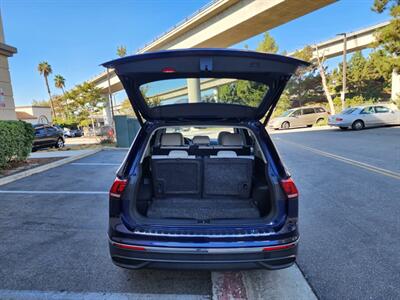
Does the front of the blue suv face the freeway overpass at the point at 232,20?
yes

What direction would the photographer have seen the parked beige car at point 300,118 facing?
facing the viewer and to the left of the viewer

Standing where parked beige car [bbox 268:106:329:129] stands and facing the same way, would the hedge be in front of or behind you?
in front

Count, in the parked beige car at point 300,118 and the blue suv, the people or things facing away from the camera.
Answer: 1

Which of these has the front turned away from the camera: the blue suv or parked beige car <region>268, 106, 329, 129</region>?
the blue suv

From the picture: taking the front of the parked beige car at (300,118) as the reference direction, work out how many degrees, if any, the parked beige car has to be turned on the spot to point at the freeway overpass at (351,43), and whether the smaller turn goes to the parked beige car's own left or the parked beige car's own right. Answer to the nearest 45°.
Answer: approximately 180°

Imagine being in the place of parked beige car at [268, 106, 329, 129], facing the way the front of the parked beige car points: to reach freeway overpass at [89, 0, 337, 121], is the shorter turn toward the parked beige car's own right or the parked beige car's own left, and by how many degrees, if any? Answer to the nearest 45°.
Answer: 0° — it already faces it

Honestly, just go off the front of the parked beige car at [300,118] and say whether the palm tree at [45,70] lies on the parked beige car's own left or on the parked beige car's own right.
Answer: on the parked beige car's own right

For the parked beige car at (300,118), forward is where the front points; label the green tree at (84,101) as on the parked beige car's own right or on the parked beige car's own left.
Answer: on the parked beige car's own right

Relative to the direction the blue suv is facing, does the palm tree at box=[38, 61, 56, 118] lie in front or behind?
in front

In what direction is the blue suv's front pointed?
away from the camera

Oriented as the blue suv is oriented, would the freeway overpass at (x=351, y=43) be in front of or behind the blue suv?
in front
